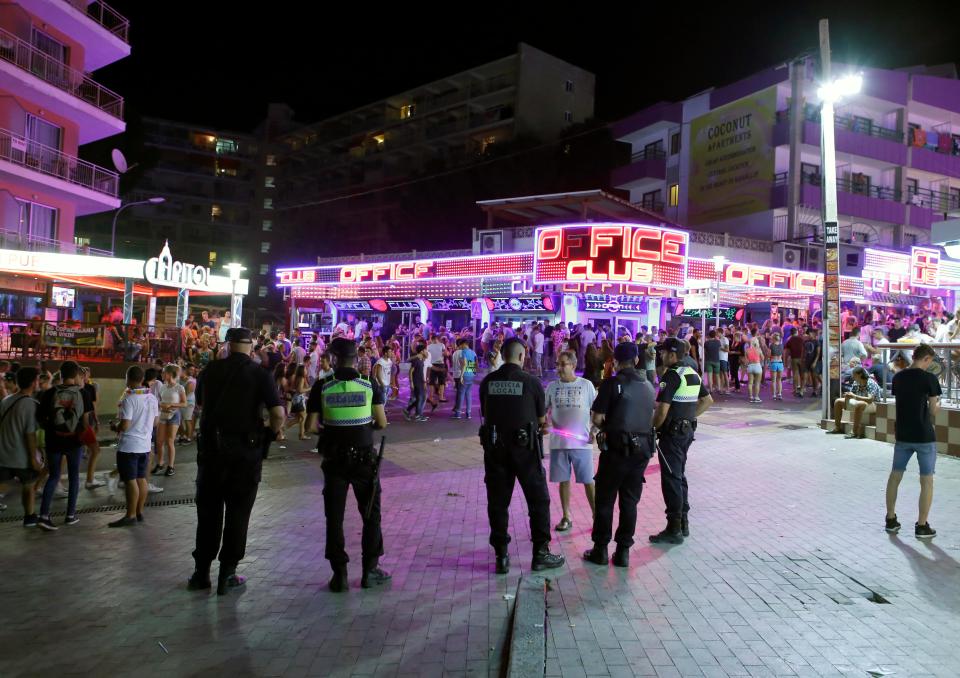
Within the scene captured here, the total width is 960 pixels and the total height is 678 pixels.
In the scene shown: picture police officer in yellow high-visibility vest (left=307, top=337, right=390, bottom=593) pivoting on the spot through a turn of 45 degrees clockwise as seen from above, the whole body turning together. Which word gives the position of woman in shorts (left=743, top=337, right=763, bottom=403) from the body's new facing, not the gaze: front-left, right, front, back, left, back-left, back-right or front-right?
front

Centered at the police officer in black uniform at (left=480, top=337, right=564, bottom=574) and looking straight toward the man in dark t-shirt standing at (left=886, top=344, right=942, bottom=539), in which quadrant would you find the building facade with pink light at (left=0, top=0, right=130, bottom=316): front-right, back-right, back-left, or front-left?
back-left

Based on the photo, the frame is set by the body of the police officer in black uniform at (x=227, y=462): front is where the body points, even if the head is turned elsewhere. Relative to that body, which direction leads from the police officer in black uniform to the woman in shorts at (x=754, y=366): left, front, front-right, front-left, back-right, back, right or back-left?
front-right

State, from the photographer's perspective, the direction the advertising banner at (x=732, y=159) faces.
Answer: facing the viewer and to the left of the viewer

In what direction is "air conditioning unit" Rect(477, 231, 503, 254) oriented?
toward the camera

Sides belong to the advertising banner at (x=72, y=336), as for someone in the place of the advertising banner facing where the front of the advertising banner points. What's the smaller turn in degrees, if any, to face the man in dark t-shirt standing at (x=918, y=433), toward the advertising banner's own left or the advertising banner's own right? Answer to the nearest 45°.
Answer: approximately 45° to the advertising banner's own left

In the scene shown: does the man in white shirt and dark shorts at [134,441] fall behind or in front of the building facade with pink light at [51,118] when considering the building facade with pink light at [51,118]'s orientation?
in front

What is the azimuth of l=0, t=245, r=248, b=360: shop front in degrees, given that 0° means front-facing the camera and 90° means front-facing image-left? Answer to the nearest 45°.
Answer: approximately 315°

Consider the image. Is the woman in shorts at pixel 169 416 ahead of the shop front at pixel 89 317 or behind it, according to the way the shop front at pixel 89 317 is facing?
ahead

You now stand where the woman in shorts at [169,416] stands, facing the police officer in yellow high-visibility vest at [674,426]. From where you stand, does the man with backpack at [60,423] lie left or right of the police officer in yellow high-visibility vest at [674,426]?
right

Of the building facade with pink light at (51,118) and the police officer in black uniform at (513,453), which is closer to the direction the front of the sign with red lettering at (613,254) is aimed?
the police officer in black uniform

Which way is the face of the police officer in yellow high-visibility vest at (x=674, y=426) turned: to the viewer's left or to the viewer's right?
to the viewer's left

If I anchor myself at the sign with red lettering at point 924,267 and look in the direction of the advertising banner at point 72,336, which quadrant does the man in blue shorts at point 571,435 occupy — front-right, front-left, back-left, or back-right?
front-left

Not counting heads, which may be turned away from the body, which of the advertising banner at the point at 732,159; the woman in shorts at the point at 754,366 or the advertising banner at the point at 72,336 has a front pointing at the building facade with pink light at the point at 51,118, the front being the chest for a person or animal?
the advertising banner at the point at 732,159

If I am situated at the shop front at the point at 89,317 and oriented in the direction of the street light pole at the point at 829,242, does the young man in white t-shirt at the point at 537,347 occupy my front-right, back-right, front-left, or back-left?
front-left

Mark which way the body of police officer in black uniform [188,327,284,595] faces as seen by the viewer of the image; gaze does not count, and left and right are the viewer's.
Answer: facing away from the viewer
